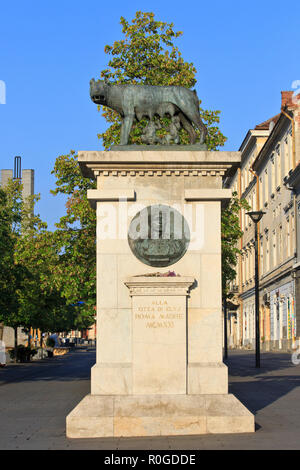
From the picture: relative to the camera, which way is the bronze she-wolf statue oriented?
to the viewer's left
